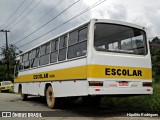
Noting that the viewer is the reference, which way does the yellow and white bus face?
facing away from the viewer and to the left of the viewer
